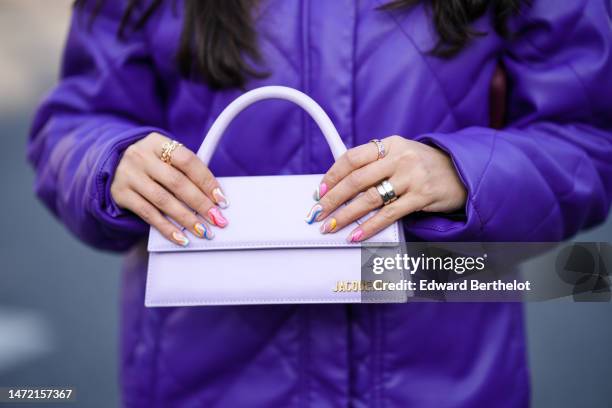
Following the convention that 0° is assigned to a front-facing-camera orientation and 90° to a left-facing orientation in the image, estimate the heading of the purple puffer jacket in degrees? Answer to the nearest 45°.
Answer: approximately 0°
